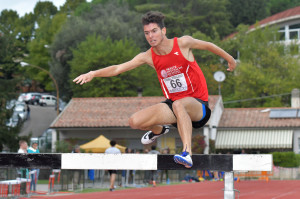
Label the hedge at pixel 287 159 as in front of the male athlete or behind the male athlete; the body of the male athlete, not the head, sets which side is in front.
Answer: behind

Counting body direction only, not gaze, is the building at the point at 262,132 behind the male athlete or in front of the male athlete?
behind

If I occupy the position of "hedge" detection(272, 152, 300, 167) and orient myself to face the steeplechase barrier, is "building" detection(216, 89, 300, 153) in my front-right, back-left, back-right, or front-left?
back-right

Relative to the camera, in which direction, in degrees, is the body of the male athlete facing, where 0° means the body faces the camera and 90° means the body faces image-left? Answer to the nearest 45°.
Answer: approximately 45°

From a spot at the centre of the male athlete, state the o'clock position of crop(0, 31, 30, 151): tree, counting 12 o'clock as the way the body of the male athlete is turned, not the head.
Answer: The tree is roughly at 4 o'clock from the male athlete.

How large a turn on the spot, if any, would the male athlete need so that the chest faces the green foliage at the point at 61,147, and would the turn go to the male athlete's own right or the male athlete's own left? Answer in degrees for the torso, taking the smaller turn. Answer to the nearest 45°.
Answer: approximately 135° to the male athlete's own right

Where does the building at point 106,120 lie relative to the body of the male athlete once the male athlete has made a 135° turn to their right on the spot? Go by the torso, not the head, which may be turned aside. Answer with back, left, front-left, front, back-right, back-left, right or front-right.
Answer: front

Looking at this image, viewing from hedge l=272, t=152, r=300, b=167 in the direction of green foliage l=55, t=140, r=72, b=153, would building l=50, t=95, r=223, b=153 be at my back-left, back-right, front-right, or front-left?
front-right
